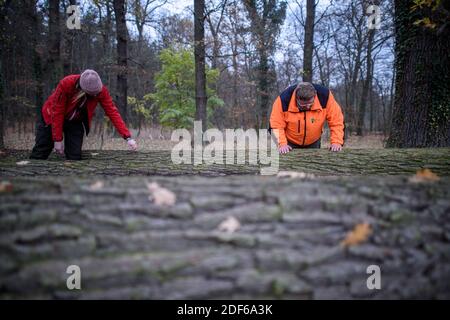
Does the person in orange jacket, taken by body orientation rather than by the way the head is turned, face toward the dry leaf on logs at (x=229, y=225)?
yes

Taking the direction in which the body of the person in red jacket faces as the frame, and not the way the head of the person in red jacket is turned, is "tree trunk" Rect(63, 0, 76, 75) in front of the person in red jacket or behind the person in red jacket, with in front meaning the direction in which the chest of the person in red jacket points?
behind

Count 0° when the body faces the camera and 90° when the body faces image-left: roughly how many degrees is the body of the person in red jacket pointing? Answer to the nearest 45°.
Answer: approximately 315°

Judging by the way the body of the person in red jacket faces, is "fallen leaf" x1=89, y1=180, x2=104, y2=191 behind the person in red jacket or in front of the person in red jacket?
in front

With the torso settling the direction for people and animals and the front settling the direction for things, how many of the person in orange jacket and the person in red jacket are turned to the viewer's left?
0

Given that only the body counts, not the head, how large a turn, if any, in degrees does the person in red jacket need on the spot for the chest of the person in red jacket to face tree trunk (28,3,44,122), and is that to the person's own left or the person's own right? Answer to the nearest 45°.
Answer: approximately 135° to the person's own left

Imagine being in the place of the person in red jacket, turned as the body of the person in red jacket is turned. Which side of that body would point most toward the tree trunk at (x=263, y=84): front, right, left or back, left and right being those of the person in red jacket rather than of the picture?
left

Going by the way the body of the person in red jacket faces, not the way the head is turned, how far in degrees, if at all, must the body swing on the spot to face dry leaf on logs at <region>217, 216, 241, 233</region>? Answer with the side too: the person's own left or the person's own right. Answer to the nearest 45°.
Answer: approximately 45° to the person's own right

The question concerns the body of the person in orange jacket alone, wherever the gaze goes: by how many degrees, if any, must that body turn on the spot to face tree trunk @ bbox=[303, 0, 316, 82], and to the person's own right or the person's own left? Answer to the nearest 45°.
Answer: approximately 180°

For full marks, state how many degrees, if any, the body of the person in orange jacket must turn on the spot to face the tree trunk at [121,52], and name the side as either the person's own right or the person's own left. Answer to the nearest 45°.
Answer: approximately 135° to the person's own right

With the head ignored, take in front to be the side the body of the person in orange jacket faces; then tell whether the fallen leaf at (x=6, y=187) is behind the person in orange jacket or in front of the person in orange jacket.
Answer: in front

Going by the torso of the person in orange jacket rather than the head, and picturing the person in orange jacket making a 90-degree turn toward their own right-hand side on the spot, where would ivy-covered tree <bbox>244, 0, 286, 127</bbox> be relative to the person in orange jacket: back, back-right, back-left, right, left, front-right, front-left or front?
right

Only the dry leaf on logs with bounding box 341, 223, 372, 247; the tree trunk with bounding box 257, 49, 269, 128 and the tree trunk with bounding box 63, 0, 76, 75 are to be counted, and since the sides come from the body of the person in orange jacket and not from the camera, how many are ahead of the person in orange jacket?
1
